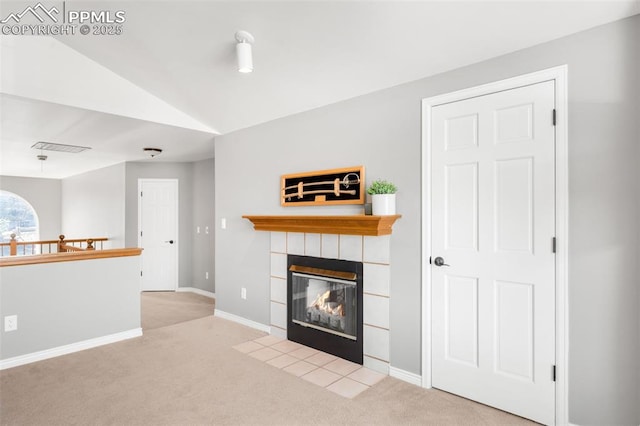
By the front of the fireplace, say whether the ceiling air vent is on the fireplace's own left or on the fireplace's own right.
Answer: on the fireplace's own right

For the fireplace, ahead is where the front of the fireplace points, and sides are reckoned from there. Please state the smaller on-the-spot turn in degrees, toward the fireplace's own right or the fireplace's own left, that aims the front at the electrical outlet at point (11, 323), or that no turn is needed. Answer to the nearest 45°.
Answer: approximately 45° to the fireplace's own right

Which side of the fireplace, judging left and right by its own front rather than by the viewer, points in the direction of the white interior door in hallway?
right

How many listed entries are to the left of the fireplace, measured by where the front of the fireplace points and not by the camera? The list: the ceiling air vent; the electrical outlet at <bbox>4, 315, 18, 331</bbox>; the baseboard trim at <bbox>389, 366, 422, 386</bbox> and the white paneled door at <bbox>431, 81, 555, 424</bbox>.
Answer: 2

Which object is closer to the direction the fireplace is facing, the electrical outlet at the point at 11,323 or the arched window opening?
the electrical outlet

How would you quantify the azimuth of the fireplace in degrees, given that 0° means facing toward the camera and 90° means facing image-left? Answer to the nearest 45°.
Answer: approximately 45°

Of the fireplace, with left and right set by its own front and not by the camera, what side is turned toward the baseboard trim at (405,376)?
left

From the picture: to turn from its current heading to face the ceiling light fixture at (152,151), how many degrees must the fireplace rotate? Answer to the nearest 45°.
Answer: approximately 90° to its right

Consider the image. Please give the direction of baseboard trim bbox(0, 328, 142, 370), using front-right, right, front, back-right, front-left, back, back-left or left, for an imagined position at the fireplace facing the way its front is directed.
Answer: front-right

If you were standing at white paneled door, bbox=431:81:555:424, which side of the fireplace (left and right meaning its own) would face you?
left
